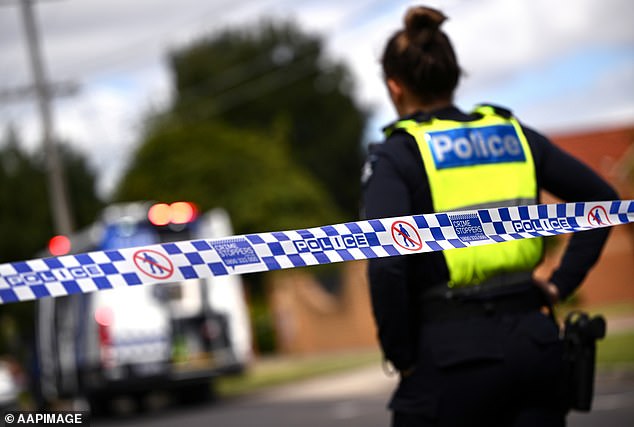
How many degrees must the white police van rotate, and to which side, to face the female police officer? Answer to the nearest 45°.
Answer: approximately 135° to its left

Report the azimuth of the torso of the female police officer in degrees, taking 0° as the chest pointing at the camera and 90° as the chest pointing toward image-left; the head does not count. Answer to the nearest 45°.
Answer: approximately 135°

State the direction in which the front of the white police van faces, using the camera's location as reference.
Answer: facing away from the viewer and to the left of the viewer

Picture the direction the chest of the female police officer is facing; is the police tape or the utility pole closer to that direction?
the utility pole
